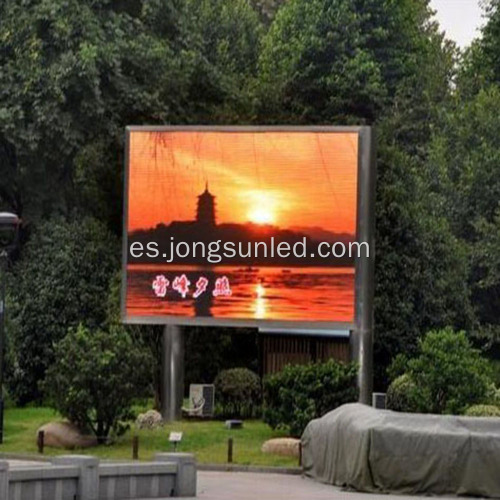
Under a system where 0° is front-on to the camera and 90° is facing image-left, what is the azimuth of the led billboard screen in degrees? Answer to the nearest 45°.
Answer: approximately 0°

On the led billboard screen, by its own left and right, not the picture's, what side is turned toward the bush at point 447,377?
left

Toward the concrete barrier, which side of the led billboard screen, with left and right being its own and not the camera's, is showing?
front
